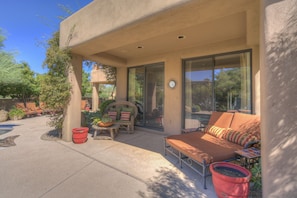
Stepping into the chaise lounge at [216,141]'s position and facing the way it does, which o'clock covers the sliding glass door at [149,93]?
The sliding glass door is roughly at 3 o'clock from the chaise lounge.

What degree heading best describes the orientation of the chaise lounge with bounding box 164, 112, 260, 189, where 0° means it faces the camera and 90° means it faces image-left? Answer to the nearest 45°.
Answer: approximately 45°

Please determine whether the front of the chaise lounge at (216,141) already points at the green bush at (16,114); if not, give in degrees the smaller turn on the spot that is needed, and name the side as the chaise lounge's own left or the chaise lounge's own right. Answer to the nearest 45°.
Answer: approximately 45° to the chaise lounge's own right

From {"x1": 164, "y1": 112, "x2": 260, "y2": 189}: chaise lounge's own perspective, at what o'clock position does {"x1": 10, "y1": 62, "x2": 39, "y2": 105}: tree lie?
The tree is roughly at 2 o'clock from the chaise lounge.

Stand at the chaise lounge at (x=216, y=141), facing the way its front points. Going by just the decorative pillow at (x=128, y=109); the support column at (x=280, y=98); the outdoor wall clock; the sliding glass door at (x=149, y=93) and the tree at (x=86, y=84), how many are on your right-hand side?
4

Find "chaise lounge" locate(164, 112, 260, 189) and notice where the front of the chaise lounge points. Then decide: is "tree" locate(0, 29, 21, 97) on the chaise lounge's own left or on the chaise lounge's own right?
on the chaise lounge's own right

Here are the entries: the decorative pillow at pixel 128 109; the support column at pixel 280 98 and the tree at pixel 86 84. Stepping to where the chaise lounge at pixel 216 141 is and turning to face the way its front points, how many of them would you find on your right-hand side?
2

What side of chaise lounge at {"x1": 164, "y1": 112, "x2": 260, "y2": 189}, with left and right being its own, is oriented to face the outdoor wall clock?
right

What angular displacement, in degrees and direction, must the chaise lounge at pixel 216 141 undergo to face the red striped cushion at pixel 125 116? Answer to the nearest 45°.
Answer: approximately 90° to its right

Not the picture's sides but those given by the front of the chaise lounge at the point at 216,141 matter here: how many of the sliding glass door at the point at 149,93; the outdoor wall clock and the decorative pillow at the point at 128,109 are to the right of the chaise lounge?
3
